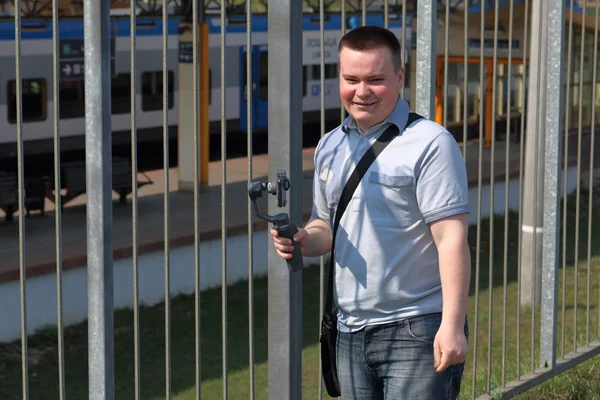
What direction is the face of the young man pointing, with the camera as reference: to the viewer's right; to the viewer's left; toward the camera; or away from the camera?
toward the camera

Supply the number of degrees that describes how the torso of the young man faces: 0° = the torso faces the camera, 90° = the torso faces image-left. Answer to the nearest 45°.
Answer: approximately 45°

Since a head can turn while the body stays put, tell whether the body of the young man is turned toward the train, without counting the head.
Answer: no
